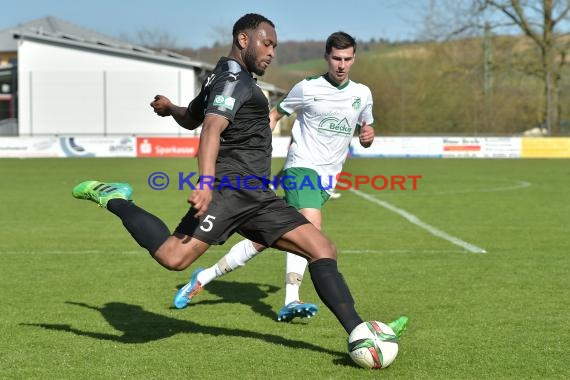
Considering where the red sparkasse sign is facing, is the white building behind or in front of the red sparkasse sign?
behind

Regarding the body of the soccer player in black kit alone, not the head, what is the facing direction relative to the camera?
to the viewer's right

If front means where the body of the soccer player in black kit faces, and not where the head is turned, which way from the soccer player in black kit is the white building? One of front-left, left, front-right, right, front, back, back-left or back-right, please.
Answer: left

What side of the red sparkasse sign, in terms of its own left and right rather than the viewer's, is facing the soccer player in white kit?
front

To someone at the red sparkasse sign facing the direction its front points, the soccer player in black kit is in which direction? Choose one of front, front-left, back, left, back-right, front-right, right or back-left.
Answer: front

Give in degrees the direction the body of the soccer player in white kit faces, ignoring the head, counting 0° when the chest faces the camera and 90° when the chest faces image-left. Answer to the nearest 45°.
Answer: approximately 315°

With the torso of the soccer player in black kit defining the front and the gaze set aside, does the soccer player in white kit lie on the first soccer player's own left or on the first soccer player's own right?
on the first soccer player's own left

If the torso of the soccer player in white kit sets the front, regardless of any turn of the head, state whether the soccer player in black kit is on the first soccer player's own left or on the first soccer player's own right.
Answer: on the first soccer player's own right

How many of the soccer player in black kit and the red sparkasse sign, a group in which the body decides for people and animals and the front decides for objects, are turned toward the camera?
1

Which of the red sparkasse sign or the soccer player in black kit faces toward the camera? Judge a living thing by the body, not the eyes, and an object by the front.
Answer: the red sparkasse sign

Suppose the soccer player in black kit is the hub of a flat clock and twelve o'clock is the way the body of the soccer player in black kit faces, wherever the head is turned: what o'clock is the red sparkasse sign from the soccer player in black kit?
The red sparkasse sign is roughly at 9 o'clock from the soccer player in black kit.

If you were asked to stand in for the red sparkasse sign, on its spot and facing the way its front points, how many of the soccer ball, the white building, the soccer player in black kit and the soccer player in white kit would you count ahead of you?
3

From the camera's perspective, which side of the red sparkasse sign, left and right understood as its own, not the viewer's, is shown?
front

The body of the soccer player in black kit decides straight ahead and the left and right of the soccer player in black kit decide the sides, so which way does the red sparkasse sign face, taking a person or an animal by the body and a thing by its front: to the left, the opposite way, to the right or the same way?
to the right

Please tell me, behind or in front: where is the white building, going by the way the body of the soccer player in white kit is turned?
behind
